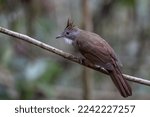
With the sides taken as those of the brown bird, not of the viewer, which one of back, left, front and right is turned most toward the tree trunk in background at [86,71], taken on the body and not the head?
right

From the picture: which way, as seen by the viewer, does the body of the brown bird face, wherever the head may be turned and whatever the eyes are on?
to the viewer's left
